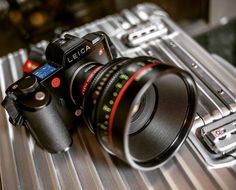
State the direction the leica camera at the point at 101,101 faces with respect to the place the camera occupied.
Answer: facing the viewer and to the right of the viewer
